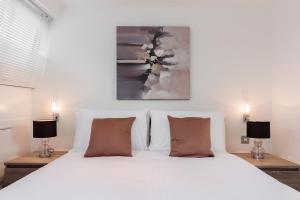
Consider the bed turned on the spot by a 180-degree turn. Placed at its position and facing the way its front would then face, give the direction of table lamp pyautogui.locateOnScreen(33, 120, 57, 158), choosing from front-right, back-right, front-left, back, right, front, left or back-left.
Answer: front-left

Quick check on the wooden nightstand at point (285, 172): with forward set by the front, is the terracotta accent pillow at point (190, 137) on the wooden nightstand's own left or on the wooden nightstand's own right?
on the wooden nightstand's own right

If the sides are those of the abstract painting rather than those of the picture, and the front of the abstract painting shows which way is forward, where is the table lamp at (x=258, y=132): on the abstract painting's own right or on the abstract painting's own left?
on the abstract painting's own left

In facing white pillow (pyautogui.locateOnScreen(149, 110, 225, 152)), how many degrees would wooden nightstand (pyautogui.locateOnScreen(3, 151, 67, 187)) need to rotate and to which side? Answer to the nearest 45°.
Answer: approximately 90° to its left

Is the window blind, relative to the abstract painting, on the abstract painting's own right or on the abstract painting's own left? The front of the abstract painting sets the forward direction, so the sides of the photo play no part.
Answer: on the abstract painting's own right

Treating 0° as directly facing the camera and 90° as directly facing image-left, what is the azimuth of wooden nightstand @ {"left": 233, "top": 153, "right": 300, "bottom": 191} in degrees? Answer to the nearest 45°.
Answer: approximately 0°

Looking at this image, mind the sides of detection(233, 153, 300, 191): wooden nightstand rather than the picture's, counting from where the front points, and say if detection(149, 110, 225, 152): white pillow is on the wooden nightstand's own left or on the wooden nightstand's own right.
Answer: on the wooden nightstand's own right

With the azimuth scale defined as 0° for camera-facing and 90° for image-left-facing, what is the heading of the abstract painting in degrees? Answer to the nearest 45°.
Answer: approximately 0°
